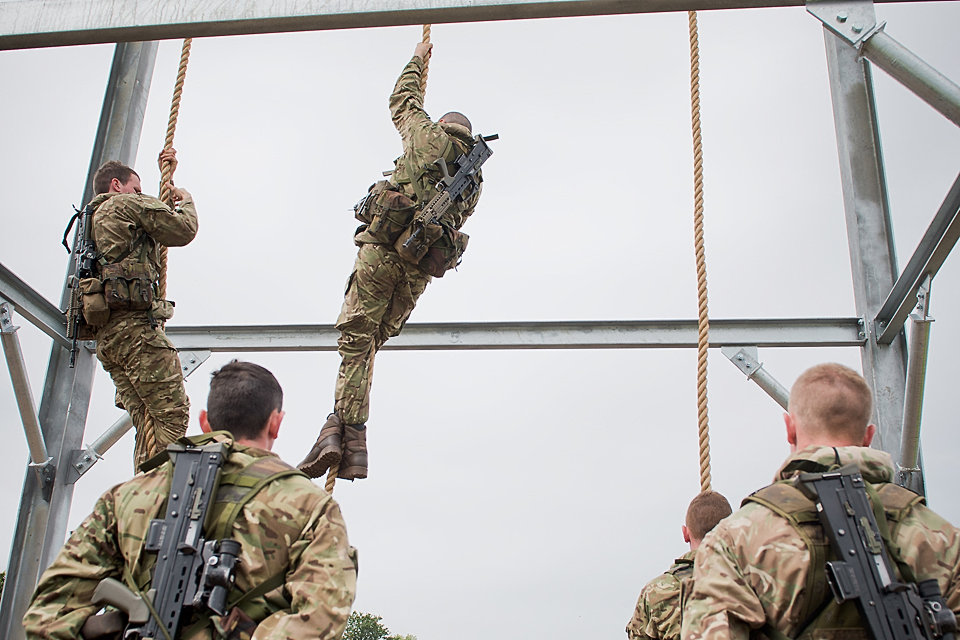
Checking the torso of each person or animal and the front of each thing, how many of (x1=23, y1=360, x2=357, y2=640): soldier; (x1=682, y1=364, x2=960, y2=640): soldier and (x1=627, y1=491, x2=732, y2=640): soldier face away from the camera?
3

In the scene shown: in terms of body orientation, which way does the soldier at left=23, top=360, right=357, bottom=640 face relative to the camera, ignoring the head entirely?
away from the camera

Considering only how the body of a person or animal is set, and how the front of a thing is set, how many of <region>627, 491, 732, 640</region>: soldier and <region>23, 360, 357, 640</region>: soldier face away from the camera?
2

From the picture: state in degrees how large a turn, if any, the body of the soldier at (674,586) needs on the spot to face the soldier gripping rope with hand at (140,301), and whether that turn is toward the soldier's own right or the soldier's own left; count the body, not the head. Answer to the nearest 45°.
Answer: approximately 90° to the soldier's own left

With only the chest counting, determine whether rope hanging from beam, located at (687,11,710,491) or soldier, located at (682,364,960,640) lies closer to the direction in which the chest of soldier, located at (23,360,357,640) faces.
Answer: the rope hanging from beam

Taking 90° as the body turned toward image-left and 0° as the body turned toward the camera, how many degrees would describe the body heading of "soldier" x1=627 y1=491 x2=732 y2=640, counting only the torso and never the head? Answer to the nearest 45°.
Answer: approximately 180°

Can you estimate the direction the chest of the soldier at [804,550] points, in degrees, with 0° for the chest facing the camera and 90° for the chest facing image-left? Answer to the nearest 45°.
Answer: approximately 180°

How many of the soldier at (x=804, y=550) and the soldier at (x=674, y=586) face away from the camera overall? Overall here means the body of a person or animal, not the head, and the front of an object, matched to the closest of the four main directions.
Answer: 2
